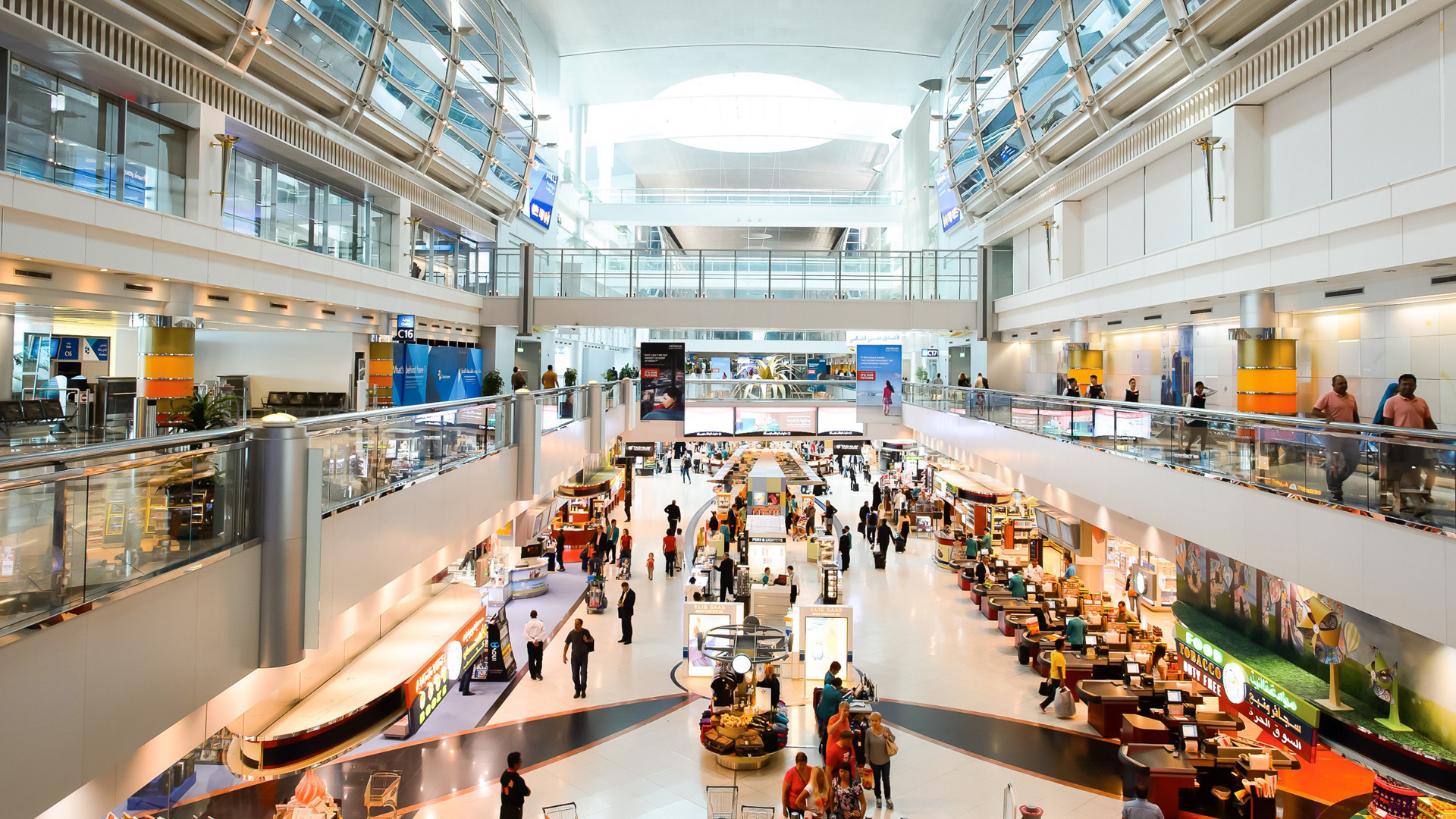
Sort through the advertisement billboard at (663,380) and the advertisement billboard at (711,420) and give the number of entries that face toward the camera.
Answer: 2

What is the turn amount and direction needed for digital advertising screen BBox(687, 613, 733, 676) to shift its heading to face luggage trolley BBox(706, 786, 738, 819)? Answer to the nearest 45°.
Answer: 0° — it already faces it

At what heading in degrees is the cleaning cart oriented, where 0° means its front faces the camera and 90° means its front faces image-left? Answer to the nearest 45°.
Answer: approximately 0°

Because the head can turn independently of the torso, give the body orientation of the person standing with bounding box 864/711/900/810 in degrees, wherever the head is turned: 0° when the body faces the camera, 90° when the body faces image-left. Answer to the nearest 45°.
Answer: approximately 0°

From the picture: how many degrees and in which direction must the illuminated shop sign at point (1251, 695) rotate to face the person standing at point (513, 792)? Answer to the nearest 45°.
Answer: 0° — it already faces them

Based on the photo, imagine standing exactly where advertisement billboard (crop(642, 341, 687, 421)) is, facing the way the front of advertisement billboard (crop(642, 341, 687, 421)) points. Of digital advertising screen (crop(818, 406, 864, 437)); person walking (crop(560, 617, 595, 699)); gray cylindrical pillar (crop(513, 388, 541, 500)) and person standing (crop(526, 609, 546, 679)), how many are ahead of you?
3

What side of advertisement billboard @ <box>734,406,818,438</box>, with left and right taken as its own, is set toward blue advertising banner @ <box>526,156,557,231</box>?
front
